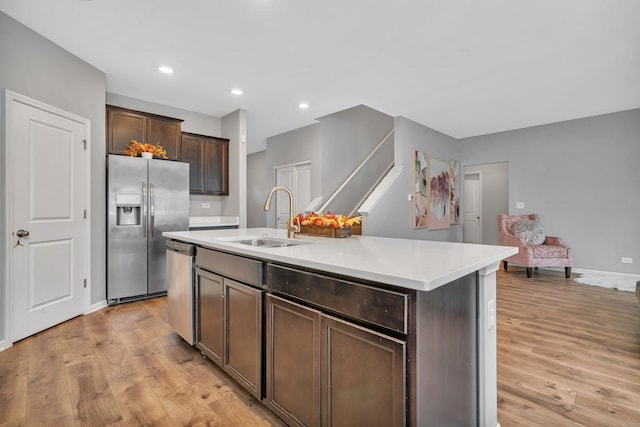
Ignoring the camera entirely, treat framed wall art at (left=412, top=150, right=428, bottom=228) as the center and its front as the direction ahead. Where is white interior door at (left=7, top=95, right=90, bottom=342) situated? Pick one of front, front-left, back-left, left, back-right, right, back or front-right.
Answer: right

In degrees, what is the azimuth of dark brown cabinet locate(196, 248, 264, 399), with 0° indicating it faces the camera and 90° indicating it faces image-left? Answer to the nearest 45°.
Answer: approximately 45°

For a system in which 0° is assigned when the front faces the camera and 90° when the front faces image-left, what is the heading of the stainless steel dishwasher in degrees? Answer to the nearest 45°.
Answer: approximately 45°

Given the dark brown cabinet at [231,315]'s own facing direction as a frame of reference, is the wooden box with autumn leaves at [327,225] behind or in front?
behind

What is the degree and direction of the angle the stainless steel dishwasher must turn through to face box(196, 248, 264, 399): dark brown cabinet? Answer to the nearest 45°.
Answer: approximately 45° to its left

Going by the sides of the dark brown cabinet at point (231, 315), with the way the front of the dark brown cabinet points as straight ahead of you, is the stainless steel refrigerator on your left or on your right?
on your right

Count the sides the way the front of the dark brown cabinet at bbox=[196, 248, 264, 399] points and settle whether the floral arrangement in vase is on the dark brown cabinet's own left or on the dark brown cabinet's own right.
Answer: on the dark brown cabinet's own right

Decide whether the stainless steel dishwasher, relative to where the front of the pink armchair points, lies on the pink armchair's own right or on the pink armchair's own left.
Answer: on the pink armchair's own right

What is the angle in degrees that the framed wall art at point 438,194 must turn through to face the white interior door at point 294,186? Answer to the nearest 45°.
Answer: approximately 135° to its right
